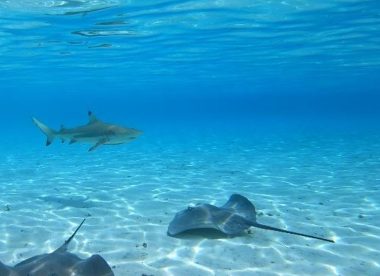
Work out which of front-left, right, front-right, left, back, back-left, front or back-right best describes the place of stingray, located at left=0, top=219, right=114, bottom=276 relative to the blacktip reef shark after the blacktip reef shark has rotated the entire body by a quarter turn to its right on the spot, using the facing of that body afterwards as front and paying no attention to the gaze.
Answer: front

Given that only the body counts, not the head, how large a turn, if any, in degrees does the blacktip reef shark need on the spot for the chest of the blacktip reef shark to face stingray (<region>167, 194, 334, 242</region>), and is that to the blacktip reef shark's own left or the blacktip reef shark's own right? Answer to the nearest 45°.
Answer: approximately 45° to the blacktip reef shark's own right

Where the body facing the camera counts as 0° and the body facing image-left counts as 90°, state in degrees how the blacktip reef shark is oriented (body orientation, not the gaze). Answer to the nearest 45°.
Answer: approximately 270°
